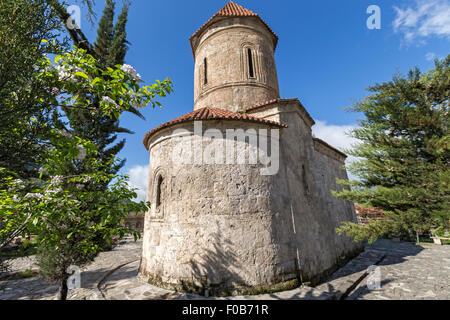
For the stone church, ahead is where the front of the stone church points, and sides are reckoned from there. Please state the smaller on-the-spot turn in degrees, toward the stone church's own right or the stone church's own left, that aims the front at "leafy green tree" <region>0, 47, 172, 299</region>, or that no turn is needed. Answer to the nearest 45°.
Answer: approximately 180°

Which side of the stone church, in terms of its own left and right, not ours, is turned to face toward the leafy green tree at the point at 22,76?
back

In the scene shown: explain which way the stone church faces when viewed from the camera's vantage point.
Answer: facing away from the viewer and to the right of the viewer
